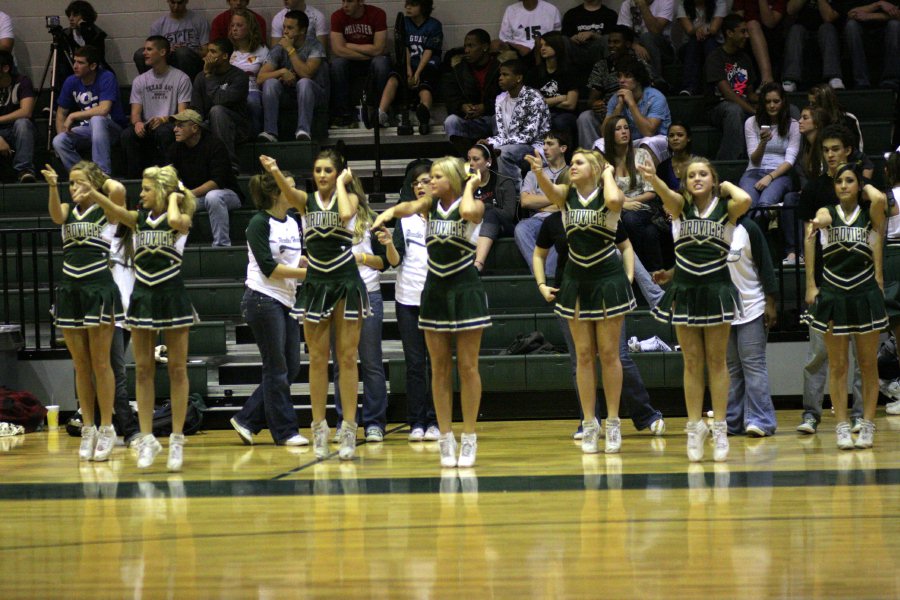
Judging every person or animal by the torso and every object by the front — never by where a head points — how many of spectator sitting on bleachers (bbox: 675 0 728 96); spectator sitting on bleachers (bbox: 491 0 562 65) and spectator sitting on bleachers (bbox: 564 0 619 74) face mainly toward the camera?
3

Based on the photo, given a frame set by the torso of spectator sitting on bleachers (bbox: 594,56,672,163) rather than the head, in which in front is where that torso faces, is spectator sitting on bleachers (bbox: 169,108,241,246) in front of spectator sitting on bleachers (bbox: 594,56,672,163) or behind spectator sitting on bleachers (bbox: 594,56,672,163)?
in front

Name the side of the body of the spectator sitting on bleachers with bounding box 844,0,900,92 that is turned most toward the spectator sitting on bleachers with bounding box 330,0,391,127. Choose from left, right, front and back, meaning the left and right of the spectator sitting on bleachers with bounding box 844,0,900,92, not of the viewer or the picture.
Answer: right

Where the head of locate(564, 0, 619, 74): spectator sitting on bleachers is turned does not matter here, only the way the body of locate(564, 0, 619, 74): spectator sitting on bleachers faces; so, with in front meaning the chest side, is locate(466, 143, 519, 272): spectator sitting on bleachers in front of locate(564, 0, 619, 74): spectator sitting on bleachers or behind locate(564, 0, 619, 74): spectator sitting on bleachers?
in front

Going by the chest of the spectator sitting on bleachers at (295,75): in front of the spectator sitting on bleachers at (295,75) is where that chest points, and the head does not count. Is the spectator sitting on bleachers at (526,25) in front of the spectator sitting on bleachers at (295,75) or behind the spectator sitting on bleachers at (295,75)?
behind

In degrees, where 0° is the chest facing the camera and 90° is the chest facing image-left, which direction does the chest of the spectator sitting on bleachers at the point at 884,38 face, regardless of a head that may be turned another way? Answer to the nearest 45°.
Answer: approximately 0°

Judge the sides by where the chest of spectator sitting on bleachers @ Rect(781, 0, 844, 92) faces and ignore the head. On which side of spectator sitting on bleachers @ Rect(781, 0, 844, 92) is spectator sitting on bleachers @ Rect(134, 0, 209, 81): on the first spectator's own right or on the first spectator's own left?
on the first spectator's own right

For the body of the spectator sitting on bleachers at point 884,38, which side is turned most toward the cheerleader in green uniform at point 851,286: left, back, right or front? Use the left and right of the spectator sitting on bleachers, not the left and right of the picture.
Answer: front
